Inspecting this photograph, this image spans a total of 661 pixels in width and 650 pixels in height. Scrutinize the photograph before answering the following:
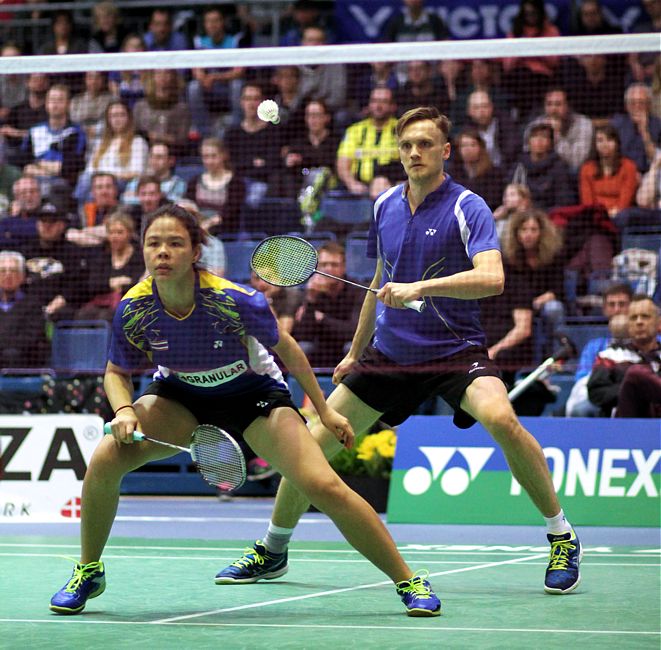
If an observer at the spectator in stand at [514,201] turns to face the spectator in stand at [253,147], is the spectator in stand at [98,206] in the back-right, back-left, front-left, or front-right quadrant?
front-left

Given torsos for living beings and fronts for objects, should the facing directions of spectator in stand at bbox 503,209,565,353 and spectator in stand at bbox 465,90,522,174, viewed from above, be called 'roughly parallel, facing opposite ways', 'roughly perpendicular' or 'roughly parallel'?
roughly parallel

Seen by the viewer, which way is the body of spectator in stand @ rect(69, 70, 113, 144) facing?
toward the camera

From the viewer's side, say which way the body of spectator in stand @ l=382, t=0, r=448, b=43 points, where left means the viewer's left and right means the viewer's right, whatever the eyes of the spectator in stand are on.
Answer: facing the viewer

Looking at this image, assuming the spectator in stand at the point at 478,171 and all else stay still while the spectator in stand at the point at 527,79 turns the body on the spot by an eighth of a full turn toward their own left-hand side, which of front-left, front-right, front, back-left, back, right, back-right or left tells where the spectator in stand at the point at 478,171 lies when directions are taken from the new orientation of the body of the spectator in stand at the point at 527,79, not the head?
front-right

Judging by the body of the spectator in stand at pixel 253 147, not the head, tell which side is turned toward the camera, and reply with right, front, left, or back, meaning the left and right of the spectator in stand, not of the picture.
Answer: front

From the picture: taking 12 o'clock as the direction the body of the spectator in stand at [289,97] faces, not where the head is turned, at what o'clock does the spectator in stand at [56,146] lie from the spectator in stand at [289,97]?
the spectator in stand at [56,146] is roughly at 3 o'clock from the spectator in stand at [289,97].

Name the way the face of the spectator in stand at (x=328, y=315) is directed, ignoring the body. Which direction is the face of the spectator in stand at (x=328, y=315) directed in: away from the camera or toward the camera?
toward the camera

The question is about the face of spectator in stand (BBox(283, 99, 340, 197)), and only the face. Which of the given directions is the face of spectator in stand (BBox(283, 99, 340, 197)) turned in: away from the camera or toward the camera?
toward the camera

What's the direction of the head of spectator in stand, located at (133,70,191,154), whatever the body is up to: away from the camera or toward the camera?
toward the camera

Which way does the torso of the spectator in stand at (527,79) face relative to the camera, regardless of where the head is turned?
toward the camera

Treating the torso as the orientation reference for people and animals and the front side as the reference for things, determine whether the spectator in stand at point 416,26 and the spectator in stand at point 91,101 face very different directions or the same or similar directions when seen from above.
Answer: same or similar directions

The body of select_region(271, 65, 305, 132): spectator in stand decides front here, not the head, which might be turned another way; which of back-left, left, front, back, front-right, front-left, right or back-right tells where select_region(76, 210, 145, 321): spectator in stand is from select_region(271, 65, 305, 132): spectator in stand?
front-right

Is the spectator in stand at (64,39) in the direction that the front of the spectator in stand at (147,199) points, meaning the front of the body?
no

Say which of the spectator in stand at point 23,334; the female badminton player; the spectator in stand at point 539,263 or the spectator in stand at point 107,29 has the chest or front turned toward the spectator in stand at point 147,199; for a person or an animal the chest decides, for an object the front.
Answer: the spectator in stand at point 107,29

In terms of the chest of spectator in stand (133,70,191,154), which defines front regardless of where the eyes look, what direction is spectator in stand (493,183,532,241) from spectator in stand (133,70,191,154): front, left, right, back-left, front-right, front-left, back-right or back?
front-left

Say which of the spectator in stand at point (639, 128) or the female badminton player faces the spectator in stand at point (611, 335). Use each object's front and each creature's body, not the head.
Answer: the spectator in stand at point (639, 128)

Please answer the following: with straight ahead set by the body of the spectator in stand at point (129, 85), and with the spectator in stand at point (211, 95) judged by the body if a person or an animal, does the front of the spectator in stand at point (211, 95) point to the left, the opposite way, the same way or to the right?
the same way
